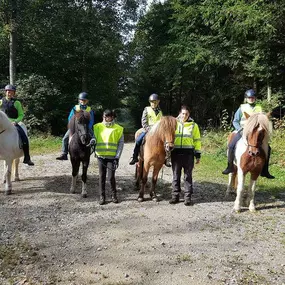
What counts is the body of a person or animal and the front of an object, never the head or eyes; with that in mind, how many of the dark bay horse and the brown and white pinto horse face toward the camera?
2

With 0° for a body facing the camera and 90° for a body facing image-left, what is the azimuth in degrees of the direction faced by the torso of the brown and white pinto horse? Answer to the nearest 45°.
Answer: approximately 0°

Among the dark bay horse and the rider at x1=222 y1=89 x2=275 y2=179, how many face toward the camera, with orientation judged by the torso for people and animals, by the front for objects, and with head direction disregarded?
2

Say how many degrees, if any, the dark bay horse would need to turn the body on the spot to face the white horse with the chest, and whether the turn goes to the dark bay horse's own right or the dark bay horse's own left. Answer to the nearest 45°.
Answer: approximately 90° to the dark bay horse's own right

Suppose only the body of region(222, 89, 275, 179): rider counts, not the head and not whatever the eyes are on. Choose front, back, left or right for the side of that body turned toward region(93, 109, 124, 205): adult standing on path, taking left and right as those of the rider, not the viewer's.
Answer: right
